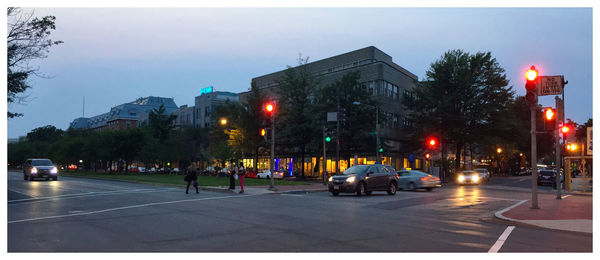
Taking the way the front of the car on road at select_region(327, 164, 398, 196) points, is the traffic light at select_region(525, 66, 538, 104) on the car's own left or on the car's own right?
on the car's own left

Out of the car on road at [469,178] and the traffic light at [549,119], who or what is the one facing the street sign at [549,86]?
the car on road

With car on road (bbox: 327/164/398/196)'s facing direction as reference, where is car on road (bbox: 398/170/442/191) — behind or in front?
behind

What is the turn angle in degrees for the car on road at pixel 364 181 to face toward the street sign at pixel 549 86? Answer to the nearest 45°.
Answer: approximately 90° to its left
